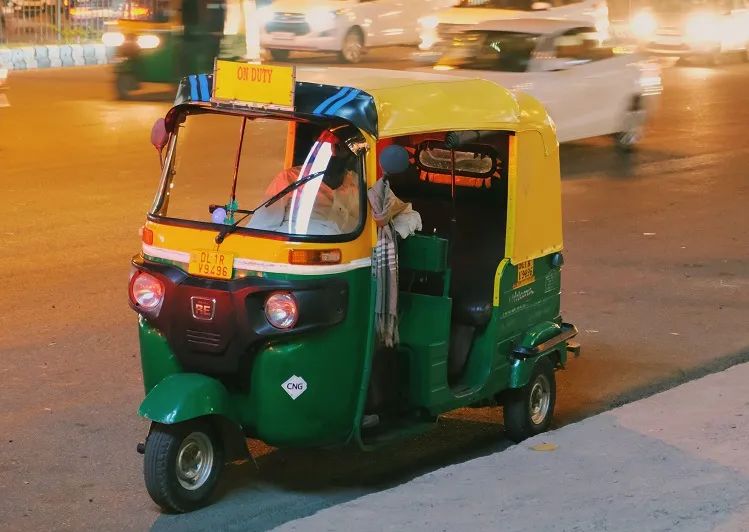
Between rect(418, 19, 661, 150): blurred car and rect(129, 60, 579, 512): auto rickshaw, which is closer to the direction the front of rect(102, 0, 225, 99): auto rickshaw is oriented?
the auto rickshaw

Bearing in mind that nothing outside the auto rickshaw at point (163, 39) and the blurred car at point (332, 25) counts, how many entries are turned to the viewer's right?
0

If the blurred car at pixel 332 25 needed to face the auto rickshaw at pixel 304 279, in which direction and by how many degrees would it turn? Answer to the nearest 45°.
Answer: approximately 45° to its left

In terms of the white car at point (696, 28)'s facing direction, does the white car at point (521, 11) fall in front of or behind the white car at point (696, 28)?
in front

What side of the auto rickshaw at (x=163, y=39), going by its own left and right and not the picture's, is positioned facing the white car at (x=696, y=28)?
back

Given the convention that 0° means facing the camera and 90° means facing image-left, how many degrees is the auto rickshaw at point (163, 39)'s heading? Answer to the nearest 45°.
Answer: approximately 45°

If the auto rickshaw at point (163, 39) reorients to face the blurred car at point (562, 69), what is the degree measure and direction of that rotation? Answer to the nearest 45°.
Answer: approximately 90° to its left

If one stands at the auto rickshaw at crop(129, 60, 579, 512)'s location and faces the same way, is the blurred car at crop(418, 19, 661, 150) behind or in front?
behind

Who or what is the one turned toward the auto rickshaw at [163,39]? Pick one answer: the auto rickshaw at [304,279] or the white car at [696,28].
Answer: the white car
